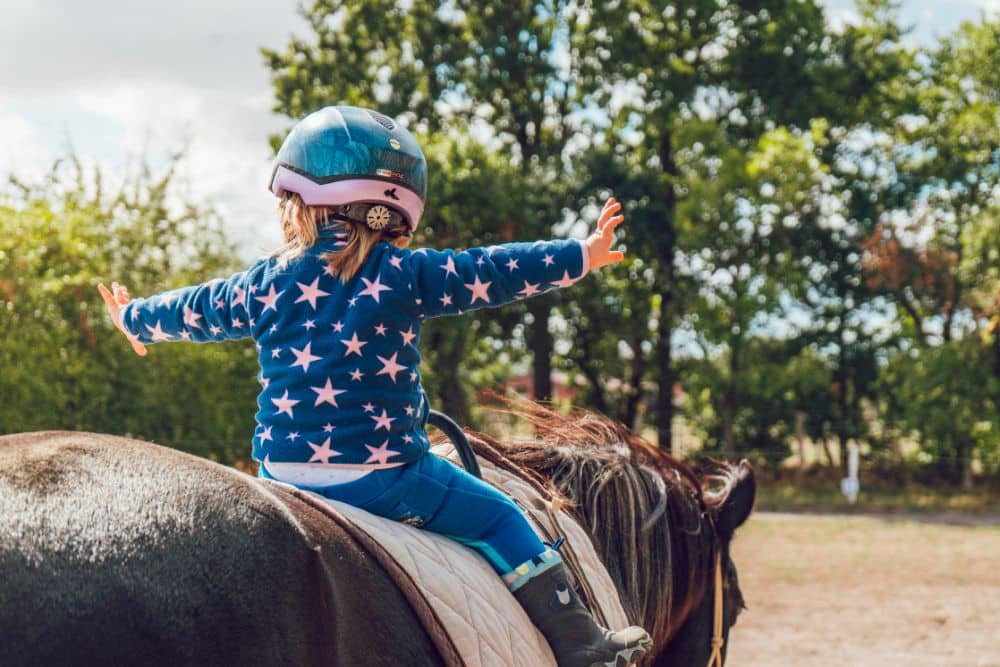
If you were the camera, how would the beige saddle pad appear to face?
facing away from the viewer and to the right of the viewer

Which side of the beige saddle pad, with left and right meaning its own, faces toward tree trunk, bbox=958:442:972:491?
front

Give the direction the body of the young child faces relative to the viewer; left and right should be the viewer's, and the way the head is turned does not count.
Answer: facing away from the viewer and to the right of the viewer

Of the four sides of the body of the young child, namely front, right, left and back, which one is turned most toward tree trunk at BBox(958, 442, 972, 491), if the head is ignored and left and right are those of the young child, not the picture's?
front

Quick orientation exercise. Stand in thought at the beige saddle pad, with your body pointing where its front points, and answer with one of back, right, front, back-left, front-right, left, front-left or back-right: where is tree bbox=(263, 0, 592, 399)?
front-left
